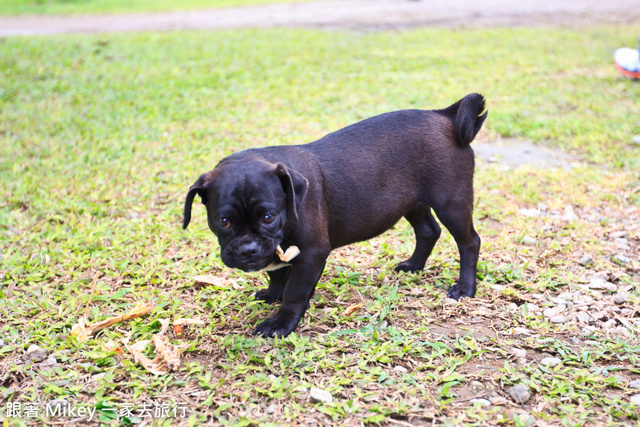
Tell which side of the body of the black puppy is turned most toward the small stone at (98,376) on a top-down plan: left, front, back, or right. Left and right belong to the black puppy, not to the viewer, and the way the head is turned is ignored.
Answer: front

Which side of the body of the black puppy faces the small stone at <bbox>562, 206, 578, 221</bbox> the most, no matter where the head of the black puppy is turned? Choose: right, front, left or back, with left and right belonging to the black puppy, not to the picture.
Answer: back

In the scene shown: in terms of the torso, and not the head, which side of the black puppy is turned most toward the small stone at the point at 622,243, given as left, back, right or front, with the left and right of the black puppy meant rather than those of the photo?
back

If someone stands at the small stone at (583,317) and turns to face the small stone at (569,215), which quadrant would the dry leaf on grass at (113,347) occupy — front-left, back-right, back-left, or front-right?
back-left

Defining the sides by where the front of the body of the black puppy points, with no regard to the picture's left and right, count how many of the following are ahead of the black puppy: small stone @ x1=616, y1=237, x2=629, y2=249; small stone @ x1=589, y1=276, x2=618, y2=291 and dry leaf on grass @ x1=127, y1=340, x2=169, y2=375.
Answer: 1

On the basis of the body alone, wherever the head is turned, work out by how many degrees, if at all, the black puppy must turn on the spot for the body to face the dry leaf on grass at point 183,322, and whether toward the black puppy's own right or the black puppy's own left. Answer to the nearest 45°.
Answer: approximately 45° to the black puppy's own right

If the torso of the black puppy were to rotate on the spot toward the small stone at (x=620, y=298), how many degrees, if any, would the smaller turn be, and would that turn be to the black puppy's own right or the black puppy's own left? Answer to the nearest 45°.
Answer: approximately 135° to the black puppy's own left

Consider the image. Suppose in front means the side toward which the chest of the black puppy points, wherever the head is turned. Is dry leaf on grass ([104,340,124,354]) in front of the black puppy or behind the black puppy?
in front

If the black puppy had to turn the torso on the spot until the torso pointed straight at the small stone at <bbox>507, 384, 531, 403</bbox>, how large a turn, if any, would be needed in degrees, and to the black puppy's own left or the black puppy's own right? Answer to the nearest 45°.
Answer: approximately 90° to the black puppy's own left

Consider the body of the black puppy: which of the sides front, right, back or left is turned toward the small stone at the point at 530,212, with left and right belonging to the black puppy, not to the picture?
back

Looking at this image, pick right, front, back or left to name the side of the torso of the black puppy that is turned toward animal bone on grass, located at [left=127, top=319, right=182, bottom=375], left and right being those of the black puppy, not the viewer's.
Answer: front

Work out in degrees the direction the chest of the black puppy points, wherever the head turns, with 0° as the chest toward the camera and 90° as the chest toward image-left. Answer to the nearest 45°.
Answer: approximately 45°

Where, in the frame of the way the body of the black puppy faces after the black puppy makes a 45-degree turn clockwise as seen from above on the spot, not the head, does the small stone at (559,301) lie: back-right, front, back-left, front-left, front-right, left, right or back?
back

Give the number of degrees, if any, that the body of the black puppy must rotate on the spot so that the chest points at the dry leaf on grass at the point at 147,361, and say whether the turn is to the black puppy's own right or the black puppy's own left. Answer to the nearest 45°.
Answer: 0° — it already faces it

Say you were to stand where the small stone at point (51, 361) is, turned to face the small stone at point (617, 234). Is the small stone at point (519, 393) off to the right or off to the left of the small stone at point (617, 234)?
right

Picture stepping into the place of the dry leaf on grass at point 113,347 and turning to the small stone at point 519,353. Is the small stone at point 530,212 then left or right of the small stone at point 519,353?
left
